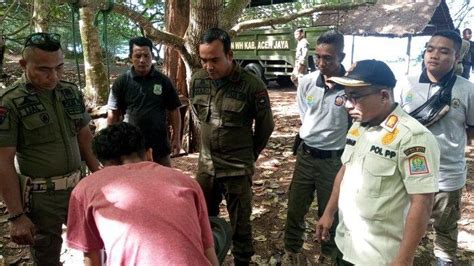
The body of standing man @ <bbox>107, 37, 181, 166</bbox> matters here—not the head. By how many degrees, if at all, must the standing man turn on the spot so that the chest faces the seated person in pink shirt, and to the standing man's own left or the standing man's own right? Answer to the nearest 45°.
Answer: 0° — they already face them

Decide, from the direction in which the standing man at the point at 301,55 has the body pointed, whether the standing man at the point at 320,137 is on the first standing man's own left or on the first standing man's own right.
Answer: on the first standing man's own left

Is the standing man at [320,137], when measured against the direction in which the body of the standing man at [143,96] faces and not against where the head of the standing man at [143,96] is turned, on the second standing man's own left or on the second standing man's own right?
on the second standing man's own left

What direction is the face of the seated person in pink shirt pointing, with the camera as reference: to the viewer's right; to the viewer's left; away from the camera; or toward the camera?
away from the camera

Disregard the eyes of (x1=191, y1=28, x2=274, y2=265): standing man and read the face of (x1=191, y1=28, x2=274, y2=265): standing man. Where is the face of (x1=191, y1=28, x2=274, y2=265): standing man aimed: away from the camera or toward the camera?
toward the camera

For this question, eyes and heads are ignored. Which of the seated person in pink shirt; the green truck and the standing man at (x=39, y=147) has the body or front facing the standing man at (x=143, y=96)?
the seated person in pink shirt

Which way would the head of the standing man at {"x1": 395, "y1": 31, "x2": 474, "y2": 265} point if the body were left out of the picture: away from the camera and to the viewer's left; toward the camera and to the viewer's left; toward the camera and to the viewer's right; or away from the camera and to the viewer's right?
toward the camera and to the viewer's left

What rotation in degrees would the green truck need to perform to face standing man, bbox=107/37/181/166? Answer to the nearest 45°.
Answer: approximately 90° to its right

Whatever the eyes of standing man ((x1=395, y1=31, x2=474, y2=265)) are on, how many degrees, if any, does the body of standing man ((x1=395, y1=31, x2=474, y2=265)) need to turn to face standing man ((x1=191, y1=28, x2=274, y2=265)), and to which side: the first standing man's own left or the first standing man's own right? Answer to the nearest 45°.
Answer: approximately 45° to the first standing man's own right

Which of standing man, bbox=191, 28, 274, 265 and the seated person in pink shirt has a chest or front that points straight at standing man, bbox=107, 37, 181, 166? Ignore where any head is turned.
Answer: the seated person in pink shirt

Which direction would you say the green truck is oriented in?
to the viewer's right

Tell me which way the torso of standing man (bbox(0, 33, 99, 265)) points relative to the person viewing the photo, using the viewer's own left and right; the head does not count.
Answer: facing the viewer and to the right of the viewer

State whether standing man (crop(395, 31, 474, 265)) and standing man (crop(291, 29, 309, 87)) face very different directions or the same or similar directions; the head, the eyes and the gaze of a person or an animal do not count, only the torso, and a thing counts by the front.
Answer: same or similar directions

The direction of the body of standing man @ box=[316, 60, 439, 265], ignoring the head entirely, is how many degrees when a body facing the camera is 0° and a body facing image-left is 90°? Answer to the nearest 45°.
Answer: approximately 45°

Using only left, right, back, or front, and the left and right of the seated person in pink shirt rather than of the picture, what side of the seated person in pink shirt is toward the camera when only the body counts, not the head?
back
